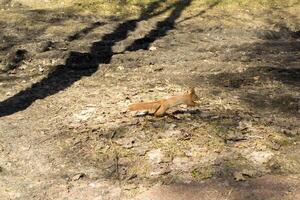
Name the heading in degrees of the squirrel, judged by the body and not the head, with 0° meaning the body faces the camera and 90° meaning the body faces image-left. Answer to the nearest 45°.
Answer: approximately 270°
